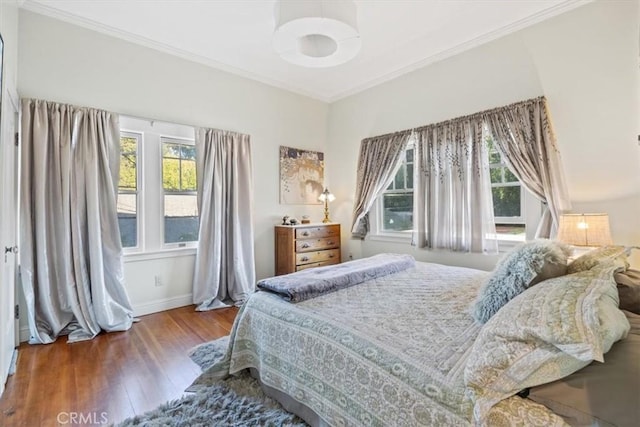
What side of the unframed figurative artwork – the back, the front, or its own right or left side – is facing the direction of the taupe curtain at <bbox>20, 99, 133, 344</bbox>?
right

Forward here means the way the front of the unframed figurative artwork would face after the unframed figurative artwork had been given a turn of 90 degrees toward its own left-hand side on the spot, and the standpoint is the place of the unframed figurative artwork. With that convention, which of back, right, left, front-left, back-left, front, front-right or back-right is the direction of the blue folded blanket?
back-right

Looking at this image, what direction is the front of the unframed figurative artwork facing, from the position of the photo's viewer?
facing the viewer and to the right of the viewer

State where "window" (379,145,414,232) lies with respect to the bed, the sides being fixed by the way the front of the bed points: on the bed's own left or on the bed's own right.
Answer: on the bed's own right

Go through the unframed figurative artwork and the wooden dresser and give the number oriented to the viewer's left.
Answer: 0

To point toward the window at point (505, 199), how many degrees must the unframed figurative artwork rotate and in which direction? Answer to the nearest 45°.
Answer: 0° — it already faces it

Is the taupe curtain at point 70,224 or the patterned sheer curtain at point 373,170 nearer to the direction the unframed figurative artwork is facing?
the patterned sheer curtain

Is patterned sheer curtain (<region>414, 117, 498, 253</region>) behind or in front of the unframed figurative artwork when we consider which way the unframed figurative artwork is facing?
in front

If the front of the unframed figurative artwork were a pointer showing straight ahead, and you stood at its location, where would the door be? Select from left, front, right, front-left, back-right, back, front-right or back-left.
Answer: right

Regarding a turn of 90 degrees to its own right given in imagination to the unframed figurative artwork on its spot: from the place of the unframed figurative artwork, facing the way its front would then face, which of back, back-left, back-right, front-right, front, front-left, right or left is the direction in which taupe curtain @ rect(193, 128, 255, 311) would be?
front

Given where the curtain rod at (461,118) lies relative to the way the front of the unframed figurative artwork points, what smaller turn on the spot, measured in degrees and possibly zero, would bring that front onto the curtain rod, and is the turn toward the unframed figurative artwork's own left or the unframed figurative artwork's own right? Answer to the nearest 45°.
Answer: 0° — it already faces it
